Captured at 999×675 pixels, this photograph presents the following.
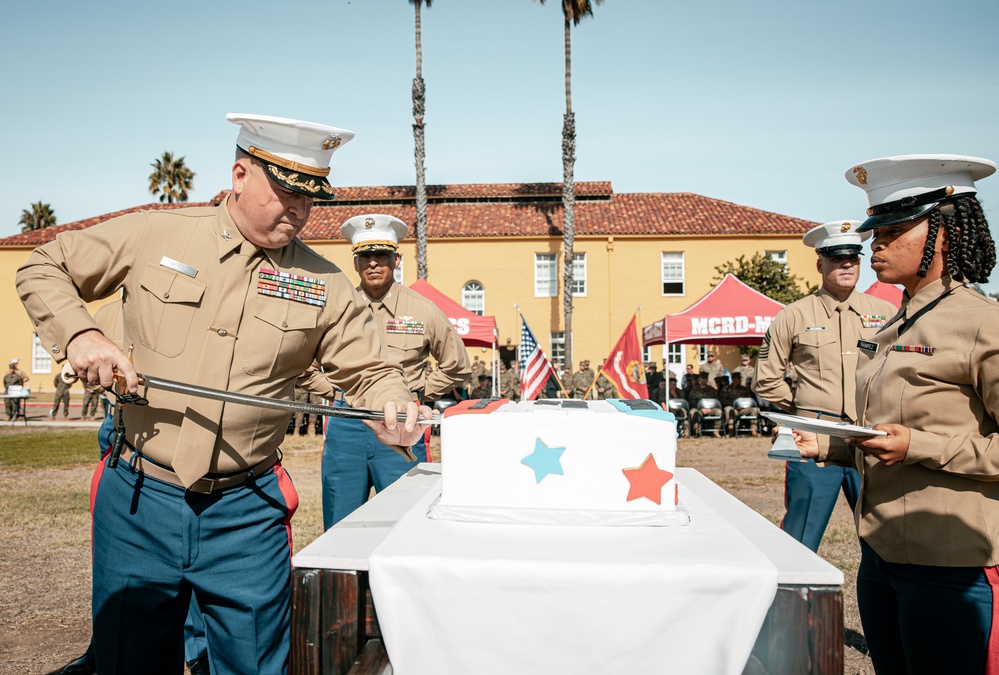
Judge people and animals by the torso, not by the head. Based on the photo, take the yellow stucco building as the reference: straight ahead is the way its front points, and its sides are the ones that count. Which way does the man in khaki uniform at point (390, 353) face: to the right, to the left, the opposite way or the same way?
the same way

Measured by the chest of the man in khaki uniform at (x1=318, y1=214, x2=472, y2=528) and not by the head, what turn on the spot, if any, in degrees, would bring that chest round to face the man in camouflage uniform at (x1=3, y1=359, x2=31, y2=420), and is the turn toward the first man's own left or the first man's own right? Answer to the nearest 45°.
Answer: approximately 135° to the first man's own right

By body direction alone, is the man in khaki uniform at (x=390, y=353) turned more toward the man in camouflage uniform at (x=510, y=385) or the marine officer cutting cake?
the marine officer cutting cake

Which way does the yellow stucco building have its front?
toward the camera

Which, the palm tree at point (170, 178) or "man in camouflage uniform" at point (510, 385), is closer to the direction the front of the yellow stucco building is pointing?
the man in camouflage uniform

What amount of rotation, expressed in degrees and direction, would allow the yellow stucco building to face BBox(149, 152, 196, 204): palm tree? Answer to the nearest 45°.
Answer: approximately 135° to its right

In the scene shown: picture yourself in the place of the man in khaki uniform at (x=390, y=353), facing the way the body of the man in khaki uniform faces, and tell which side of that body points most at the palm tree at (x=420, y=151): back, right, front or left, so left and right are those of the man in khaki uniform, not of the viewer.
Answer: back

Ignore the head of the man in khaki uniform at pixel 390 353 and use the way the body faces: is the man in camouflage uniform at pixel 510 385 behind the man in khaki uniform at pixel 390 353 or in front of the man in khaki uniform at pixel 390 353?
behind

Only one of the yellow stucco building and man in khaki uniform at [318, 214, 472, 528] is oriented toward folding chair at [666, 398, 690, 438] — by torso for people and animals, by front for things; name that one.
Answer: the yellow stucco building

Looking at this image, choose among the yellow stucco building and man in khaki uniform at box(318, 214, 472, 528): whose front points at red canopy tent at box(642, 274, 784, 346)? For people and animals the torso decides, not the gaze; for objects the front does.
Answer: the yellow stucco building

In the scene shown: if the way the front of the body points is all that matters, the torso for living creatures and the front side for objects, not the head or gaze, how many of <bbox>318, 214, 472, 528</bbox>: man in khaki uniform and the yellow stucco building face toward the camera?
2

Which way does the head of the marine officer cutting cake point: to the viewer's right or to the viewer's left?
to the viewer's right

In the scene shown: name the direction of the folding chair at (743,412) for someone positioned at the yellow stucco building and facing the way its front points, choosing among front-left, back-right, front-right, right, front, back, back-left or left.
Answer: front

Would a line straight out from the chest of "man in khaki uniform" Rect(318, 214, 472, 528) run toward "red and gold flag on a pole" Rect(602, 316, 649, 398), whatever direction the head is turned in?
no

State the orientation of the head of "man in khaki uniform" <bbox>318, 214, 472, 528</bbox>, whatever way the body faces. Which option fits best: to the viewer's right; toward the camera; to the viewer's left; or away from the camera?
toward the camera

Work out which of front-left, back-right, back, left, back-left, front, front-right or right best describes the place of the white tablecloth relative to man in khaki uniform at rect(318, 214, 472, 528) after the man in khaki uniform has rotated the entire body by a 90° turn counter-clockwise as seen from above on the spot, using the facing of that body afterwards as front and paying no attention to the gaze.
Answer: right
